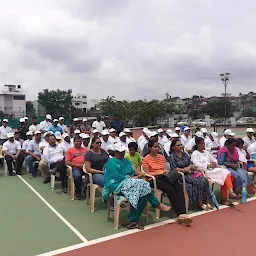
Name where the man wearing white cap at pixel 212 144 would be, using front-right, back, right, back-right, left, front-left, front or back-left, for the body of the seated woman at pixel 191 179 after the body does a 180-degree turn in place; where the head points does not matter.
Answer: front-right

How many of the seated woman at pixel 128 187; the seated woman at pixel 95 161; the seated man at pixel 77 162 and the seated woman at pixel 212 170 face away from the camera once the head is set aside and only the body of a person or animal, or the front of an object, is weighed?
0

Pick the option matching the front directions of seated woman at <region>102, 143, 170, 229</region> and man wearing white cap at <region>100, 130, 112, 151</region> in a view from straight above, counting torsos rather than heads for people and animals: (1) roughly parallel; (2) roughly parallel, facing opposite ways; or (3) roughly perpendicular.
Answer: roughly parallel

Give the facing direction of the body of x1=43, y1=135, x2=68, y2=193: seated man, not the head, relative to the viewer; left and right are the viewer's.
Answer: facing the viewer and to the right of the viewer

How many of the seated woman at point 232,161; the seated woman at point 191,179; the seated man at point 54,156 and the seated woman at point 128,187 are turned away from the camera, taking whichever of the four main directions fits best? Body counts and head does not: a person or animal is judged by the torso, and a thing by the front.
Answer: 0

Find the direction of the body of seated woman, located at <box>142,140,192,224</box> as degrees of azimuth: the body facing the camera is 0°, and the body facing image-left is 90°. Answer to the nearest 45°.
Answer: approximately 315°

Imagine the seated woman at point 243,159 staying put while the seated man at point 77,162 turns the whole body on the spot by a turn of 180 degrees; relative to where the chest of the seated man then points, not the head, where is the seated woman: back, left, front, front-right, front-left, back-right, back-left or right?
back-right

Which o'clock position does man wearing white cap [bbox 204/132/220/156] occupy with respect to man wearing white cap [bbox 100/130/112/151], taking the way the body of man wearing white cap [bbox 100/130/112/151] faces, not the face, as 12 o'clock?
man wearing white cap [bbox 204/132/220/156] is roughly at 10 o'clock from man wearing white cap [bbox 100/130/112/151].

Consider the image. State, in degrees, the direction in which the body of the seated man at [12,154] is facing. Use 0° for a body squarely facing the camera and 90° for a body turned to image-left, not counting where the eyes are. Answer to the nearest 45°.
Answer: approximately 0°

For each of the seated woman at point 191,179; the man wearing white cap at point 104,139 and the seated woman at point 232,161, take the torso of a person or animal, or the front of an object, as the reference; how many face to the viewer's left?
0

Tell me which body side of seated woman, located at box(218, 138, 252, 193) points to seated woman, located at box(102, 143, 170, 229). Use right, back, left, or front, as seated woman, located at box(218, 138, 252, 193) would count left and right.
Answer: right

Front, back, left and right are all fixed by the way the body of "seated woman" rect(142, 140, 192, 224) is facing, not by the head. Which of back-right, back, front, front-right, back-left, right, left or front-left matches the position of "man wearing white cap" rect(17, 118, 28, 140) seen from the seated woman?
back

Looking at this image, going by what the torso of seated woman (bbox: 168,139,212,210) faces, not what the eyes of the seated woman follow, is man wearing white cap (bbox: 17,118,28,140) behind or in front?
behind

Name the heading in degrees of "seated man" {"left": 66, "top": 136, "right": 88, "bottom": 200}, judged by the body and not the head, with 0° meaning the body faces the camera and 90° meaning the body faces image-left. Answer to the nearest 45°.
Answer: approximately 315°

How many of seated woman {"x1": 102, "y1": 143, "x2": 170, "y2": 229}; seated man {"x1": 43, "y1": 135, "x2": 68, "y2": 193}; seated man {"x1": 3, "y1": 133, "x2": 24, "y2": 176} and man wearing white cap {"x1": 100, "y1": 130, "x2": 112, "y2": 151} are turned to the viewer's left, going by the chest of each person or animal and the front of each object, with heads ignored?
0

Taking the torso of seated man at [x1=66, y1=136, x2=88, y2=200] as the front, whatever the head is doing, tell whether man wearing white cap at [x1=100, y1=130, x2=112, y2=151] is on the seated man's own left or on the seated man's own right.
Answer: on the seated man's own left
